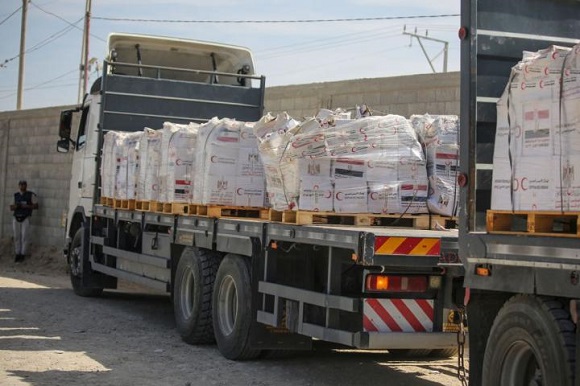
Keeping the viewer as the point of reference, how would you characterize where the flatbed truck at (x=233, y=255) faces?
facing away from the viewer and to the left of the viewer

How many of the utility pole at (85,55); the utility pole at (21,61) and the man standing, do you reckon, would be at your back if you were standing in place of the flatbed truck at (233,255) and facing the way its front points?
0

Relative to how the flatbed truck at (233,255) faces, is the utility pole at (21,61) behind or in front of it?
in front

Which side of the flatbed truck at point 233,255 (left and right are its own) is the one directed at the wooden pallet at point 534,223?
back

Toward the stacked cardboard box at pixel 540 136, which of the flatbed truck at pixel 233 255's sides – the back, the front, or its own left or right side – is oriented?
back

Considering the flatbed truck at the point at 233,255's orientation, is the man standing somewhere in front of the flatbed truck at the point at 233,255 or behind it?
in front
